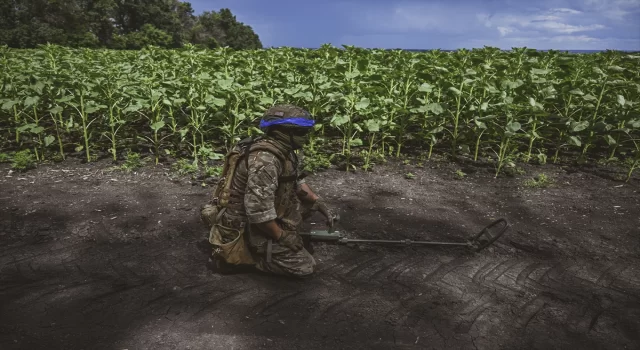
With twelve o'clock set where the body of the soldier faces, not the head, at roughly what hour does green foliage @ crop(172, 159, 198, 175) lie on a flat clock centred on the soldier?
The green foliage is roughly at 8 o'clock from the soldier.

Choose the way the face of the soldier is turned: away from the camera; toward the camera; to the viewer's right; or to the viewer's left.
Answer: to the viewer's right

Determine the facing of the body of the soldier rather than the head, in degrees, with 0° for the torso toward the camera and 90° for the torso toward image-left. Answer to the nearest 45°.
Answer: approximately 270°

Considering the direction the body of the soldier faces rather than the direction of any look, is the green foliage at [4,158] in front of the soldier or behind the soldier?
behind

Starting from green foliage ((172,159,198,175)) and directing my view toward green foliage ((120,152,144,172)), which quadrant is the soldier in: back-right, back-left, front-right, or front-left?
back-left

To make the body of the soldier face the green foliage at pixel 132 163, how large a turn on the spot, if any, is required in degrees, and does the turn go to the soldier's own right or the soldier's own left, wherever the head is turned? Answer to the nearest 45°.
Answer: approximately 135° to the soldier's own left

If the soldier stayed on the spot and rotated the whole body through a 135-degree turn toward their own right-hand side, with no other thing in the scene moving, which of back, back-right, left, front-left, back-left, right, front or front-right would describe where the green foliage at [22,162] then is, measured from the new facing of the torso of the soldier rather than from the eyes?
right
